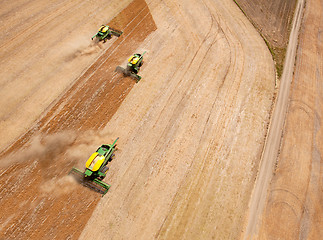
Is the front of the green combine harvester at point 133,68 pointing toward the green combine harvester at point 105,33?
no

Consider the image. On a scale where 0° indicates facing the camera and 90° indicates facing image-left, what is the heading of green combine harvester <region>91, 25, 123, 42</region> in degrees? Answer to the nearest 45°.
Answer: approximately 225°

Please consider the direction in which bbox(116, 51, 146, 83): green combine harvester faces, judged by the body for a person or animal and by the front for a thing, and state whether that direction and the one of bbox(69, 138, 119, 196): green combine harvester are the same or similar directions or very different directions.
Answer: same or similar directions

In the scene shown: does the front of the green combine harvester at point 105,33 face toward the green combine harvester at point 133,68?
no
